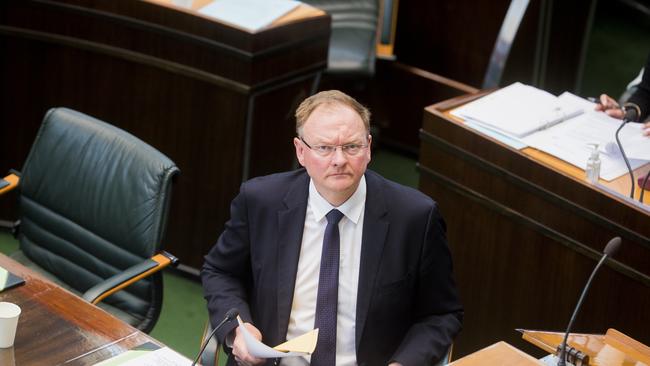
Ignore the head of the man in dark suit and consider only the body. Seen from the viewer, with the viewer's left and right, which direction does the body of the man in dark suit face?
facing the viewer

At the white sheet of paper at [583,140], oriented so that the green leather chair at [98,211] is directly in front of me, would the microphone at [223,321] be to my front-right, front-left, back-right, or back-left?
front-left

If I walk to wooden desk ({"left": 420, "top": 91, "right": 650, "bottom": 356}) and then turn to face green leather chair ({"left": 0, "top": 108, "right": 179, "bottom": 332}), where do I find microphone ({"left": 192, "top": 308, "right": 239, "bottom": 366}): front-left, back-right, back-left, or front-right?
front-left

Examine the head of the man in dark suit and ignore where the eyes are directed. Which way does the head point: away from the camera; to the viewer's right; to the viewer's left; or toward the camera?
toward the camera

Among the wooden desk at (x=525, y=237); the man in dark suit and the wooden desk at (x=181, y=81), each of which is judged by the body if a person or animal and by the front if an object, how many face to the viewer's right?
0

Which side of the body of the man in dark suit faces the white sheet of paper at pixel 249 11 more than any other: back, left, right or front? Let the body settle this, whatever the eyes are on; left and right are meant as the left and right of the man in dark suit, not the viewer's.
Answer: back

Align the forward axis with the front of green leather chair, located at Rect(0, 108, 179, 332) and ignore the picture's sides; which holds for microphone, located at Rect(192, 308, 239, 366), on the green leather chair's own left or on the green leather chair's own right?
on the green leather chair's own left

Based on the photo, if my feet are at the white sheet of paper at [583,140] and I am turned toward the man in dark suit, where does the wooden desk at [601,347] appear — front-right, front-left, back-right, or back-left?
front-left
